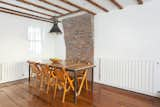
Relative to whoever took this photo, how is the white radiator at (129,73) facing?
facing the viewer and to the left of the viewer

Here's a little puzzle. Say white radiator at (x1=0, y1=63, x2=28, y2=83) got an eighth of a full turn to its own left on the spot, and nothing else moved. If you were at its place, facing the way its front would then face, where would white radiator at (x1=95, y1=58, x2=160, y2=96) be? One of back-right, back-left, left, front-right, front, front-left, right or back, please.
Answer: front-right

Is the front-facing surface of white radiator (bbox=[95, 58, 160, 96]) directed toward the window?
no
